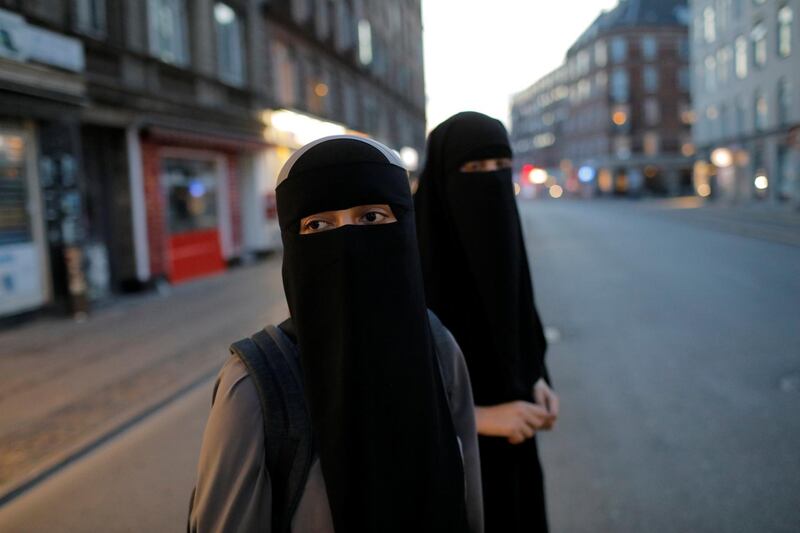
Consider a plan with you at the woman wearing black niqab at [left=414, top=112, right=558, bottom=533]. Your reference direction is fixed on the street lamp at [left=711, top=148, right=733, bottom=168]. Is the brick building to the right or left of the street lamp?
left

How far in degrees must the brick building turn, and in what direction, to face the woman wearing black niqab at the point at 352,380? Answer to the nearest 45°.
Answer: approximately 45° to its right

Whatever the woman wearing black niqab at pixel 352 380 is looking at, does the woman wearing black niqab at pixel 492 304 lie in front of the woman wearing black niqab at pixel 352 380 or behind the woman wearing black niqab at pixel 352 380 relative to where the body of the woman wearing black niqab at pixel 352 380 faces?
behind

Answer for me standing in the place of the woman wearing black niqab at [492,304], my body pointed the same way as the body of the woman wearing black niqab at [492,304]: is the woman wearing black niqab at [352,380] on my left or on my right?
on my right

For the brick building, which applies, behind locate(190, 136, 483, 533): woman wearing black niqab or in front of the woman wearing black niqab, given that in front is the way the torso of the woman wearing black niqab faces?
behind

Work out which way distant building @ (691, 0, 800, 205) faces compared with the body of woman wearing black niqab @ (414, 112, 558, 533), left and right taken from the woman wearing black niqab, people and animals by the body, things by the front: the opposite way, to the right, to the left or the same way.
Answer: to the right

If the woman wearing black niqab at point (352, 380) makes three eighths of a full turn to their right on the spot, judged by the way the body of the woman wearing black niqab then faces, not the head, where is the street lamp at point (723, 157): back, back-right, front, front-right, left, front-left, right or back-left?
right

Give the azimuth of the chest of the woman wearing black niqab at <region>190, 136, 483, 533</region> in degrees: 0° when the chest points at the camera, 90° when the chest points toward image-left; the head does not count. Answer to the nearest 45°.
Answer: approximately 0°

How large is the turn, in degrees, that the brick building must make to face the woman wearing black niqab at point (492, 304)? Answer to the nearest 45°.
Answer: approximately 45° to its right
